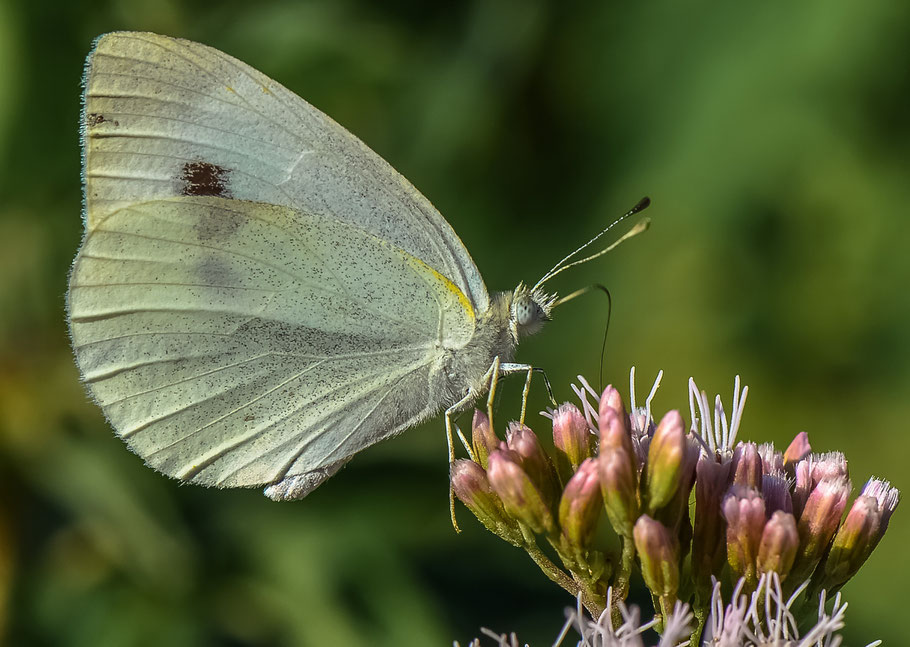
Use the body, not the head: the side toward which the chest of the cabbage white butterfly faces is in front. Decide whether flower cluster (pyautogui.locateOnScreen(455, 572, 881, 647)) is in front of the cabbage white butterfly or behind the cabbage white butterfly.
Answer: in front

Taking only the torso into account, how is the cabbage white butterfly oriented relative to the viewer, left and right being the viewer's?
facing to the right of the viewer
